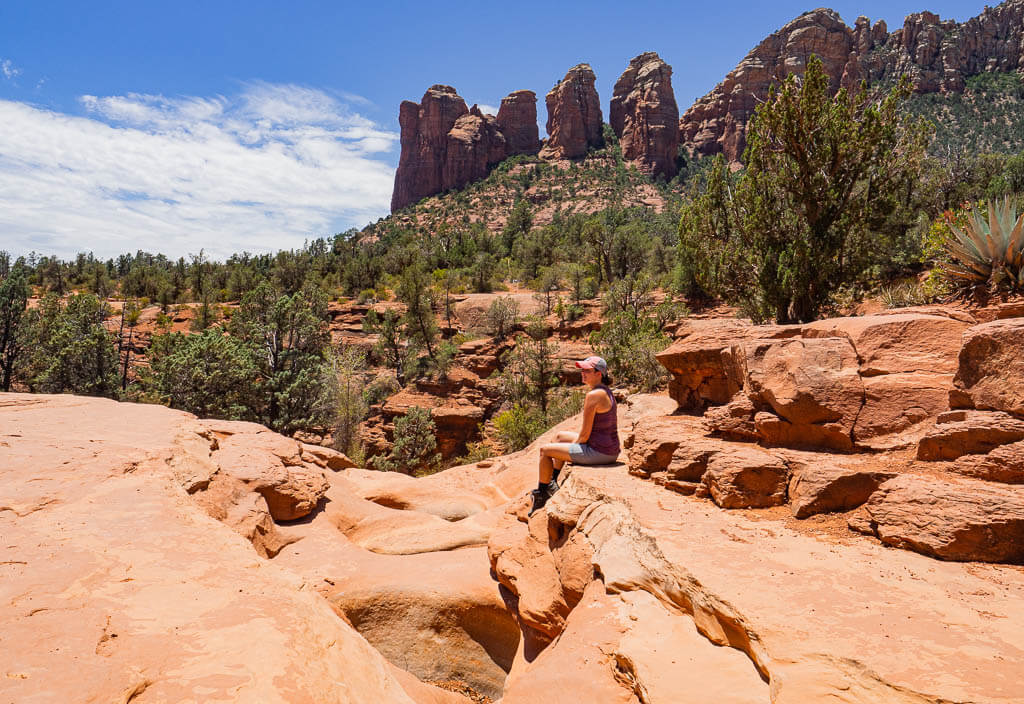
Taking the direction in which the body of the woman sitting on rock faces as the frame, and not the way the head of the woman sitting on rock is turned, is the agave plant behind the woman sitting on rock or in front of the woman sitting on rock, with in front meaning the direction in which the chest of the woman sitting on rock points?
behind

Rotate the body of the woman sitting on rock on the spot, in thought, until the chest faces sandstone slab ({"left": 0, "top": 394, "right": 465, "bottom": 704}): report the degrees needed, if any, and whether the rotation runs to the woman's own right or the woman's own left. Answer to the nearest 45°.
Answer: approximately 45° to the woman's own left

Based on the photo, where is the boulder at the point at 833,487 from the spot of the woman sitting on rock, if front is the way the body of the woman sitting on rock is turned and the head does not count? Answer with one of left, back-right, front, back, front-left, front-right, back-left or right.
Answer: back-left

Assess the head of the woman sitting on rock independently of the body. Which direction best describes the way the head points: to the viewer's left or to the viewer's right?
to the viewer's left

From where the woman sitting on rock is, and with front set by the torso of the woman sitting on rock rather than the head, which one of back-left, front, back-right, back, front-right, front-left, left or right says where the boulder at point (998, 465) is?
back-left

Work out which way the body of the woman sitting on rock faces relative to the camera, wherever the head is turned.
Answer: to the viewer's left

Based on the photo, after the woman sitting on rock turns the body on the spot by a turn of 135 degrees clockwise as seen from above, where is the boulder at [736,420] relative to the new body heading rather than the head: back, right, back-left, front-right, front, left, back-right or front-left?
front-right

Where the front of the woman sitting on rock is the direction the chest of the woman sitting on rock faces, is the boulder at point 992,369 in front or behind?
behind

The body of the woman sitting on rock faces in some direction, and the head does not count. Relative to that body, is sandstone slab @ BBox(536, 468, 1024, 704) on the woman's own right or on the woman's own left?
on the woman's own left

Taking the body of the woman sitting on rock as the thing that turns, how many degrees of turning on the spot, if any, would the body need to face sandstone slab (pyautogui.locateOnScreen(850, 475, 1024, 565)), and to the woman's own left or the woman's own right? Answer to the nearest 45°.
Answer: approximately 135° to the woman's own left

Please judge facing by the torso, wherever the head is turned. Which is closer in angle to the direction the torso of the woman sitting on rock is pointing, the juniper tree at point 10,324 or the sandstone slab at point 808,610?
the juniper tree
